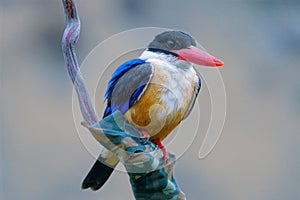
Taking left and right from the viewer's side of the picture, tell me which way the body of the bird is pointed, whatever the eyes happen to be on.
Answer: facing the viewer and to the right of the viewer
